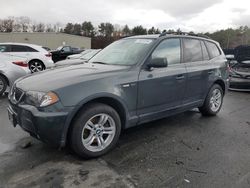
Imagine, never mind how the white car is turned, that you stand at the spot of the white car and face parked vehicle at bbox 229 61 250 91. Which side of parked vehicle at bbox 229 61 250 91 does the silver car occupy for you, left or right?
right

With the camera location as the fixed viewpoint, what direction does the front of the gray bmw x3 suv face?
facing the viewer and to the left of the viewer

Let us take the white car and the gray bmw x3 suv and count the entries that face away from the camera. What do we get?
0

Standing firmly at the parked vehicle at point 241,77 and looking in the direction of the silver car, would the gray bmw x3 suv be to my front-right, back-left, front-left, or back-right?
front-left

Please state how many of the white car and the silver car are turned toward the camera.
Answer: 0

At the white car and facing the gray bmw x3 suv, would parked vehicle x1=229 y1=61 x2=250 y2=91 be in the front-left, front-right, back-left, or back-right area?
front-left

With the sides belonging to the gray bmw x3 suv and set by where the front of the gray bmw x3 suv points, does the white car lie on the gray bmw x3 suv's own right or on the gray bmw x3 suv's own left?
on the gray bmw x3 suv's own right
